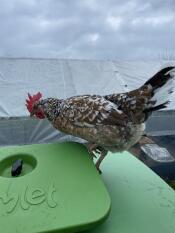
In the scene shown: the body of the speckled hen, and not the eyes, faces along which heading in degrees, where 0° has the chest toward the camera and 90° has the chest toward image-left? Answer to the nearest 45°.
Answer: approximately 90°
